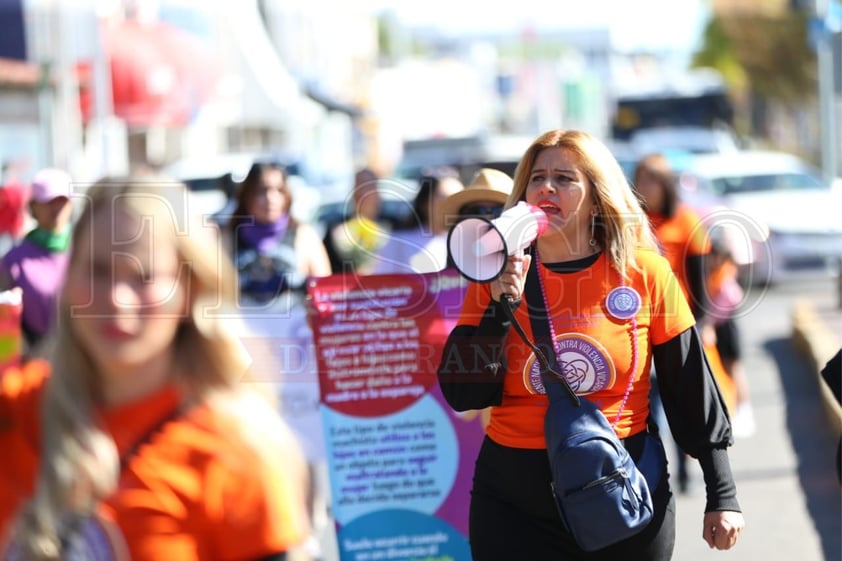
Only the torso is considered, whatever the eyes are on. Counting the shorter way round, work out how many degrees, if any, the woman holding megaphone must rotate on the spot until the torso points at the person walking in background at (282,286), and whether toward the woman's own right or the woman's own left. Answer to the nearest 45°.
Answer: approximately 135° to the woman's own right

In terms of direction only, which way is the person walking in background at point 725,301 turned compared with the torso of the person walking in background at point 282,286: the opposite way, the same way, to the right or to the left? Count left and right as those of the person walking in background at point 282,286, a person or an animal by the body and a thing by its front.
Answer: the same way

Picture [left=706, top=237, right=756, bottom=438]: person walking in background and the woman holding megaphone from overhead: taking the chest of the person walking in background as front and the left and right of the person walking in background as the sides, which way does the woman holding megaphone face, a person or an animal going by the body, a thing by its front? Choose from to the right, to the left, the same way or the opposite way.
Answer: the same way

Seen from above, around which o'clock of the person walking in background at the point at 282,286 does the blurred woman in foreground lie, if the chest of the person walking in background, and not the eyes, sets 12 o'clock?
The blurred woman in foreground is roughly at 12 o'clock from the person walking in background.

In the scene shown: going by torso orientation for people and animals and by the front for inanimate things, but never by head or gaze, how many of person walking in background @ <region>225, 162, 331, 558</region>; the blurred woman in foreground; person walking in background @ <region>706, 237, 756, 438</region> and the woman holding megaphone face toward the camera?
4

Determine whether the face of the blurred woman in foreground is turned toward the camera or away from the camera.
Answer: toward the camera

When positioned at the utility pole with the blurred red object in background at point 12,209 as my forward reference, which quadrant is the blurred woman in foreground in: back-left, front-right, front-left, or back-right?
front-left

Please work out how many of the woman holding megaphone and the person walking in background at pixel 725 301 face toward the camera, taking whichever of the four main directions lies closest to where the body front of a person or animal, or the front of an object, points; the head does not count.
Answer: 2

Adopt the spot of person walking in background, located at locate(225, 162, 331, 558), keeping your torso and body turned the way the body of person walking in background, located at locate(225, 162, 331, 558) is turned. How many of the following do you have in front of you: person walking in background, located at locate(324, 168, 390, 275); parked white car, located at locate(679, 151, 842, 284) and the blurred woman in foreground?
1

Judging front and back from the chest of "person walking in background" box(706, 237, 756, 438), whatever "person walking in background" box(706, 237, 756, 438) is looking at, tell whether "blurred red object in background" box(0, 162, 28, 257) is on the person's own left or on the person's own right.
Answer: on the person's own right

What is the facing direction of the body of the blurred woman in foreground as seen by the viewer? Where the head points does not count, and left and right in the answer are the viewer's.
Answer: facing the viewer

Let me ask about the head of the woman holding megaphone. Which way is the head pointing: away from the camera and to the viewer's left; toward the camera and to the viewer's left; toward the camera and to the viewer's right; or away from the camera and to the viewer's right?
toward the camera and to the viewer's left

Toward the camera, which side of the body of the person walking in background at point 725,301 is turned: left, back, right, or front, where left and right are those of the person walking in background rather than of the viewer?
front

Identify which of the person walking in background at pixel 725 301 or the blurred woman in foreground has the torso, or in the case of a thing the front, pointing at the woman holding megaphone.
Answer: the person walking in background

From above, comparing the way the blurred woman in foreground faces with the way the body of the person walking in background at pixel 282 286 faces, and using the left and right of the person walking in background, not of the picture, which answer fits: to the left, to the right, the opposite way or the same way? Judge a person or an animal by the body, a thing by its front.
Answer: the same way
